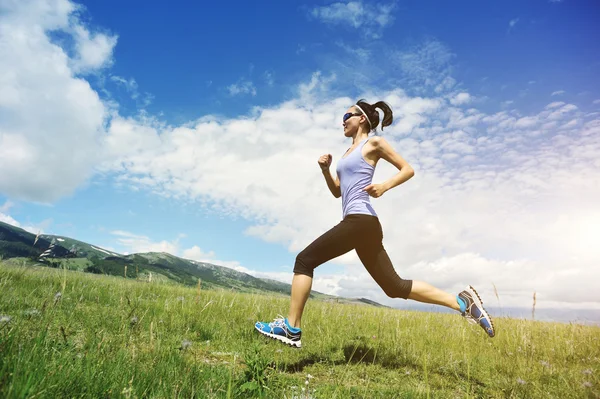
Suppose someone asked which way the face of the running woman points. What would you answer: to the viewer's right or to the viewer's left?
to the viewer's left

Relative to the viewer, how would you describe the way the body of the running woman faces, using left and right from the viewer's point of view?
facing to the left of the viewer
